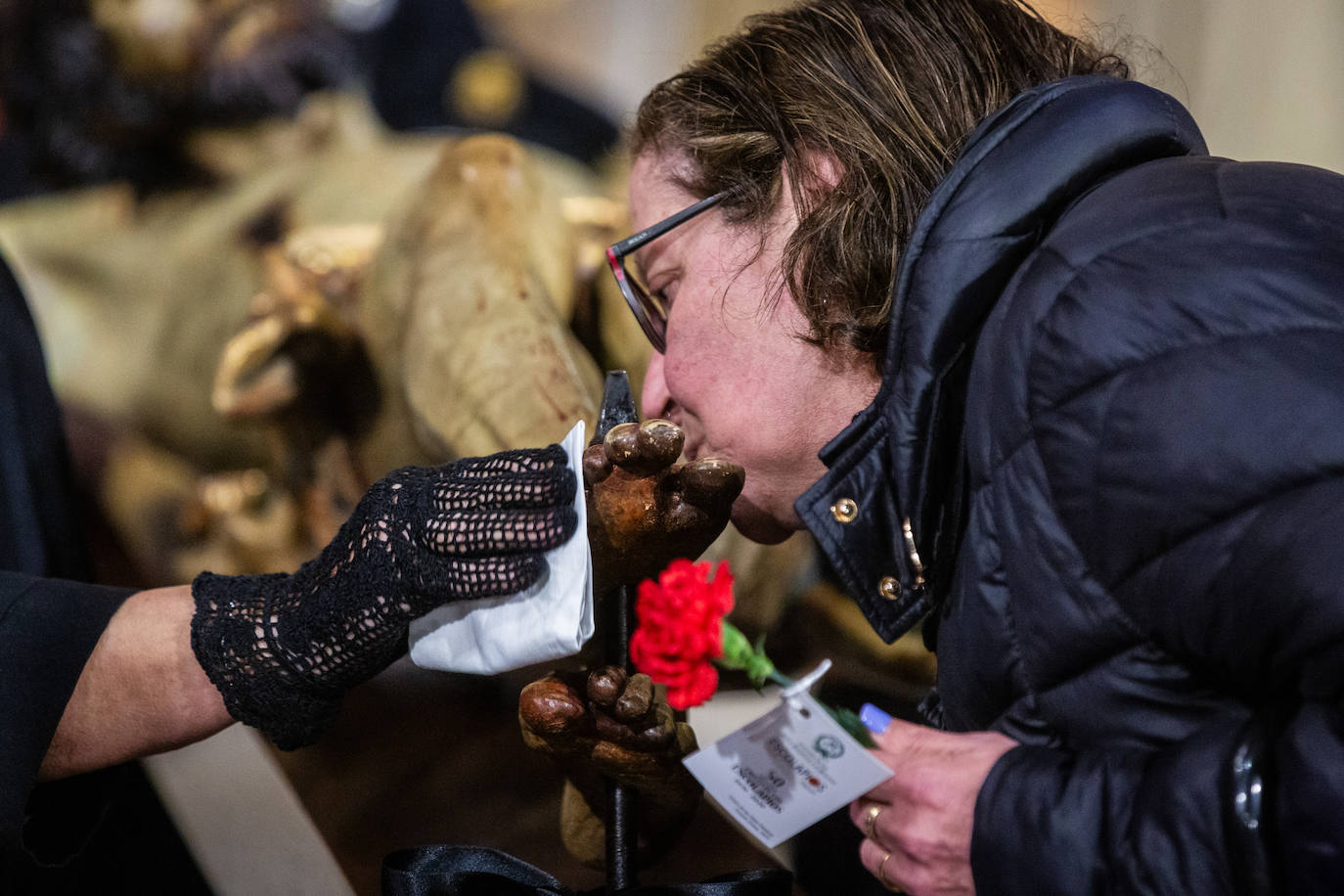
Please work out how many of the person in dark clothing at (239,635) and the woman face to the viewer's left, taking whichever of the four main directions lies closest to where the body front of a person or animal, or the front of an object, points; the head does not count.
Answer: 1

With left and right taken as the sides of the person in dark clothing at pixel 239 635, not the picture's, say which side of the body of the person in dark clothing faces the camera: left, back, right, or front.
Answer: right

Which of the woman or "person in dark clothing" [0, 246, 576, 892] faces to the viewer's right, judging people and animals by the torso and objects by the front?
the person in dark clothing

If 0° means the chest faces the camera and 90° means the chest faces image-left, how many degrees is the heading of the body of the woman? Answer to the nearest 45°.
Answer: approximately 90°
